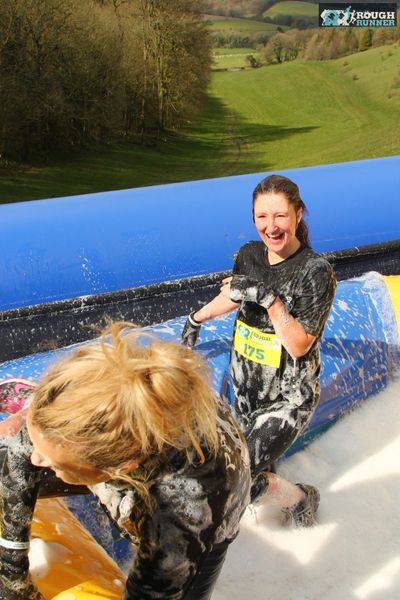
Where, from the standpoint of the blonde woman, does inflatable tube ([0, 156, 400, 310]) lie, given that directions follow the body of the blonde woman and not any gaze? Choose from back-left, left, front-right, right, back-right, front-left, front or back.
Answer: back-right

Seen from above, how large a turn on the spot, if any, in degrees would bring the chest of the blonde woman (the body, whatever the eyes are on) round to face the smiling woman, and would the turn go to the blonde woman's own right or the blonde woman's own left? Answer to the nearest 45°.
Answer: approximately 180°

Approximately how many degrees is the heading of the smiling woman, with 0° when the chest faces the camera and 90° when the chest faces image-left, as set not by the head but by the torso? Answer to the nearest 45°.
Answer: approximately 45°

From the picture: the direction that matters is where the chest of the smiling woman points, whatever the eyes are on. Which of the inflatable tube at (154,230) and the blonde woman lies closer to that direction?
the blonde woman

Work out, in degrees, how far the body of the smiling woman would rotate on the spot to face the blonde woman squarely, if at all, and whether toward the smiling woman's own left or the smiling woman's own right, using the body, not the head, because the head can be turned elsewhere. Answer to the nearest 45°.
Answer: approximately 45° to the smiling woman's own left
